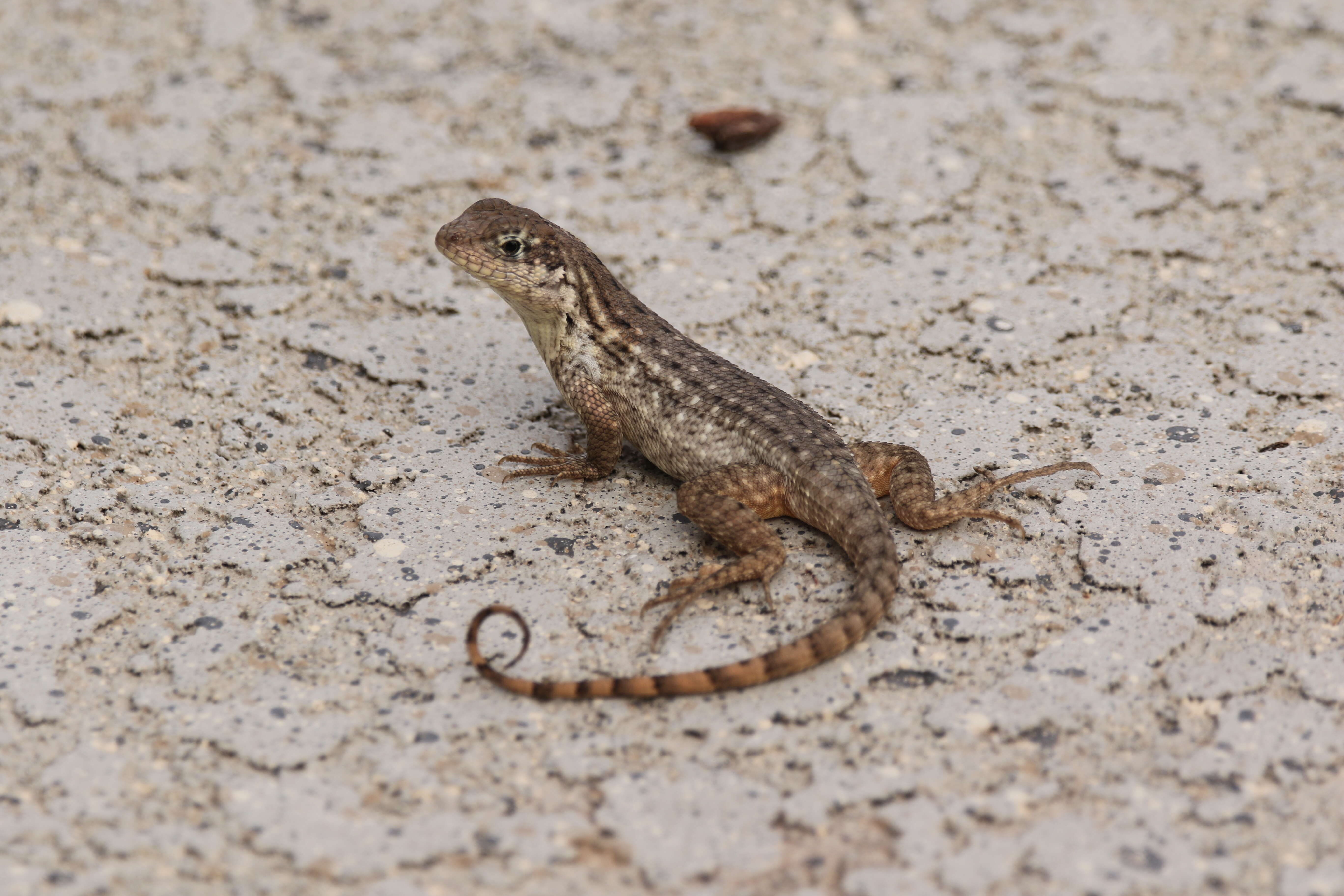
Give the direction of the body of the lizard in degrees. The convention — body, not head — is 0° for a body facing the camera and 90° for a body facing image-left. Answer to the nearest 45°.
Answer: approximately 135°
